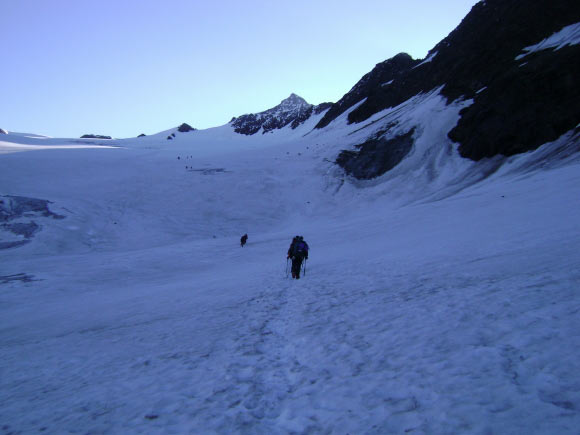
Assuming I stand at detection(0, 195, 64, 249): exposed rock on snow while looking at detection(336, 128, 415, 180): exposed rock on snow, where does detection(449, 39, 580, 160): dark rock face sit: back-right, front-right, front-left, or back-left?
front-right

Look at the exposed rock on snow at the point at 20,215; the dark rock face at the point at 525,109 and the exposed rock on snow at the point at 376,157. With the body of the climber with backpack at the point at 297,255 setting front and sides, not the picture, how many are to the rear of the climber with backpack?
0

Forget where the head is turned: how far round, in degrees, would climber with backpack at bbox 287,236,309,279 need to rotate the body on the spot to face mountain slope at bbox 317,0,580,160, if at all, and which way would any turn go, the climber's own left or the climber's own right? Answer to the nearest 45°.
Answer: approximately 45° to the climber's own right

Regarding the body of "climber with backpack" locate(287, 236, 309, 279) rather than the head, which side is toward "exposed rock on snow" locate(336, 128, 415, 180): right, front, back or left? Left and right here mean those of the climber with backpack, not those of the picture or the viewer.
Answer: front

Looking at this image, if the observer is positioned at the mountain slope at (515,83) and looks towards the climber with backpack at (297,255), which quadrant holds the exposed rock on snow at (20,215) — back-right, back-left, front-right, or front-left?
front-right

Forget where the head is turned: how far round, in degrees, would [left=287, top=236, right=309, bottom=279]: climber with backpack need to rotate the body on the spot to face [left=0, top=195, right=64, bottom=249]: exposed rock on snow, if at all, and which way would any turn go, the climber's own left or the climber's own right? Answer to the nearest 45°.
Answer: approximately 45° to the climber's own left

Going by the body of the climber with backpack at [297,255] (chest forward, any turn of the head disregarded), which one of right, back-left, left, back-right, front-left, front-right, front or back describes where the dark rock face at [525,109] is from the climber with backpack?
front-right

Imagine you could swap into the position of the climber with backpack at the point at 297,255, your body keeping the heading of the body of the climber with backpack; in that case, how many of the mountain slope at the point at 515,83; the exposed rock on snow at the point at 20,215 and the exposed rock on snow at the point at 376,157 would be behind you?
0

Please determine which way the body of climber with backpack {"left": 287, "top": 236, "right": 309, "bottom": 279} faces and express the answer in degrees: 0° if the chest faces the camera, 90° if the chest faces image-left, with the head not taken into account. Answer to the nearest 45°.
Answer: approximately 180°
